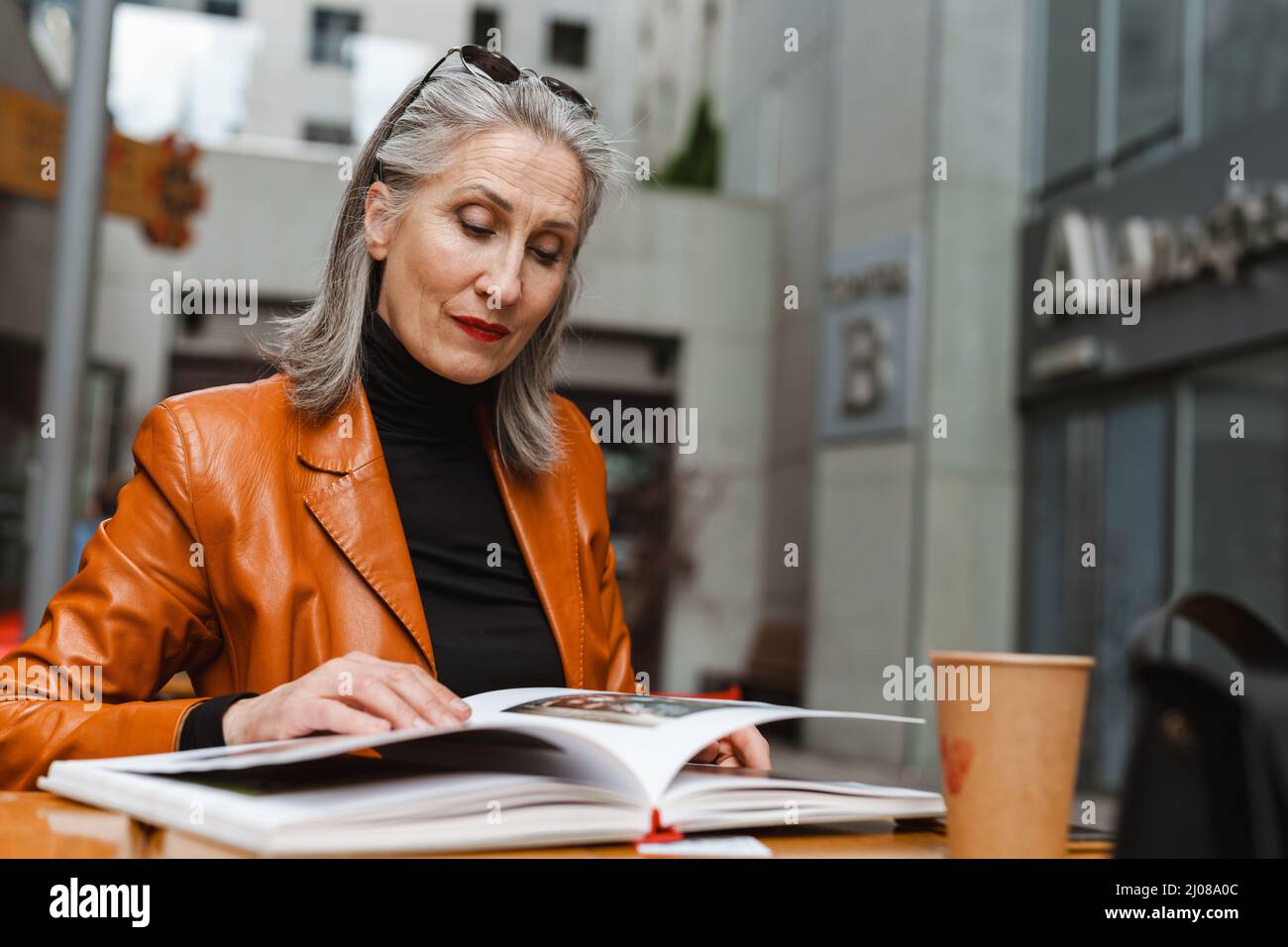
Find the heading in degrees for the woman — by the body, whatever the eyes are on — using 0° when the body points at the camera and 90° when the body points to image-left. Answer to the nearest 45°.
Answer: approximately 315°

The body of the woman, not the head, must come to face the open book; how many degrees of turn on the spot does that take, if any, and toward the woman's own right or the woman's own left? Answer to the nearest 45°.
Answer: approximately 45° to the woman's own right

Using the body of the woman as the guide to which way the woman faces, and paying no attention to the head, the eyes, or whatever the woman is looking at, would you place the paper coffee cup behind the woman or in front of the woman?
in front

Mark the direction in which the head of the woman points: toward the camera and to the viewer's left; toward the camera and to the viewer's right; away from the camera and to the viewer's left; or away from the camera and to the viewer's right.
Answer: toward the camera and to the viewer's right
